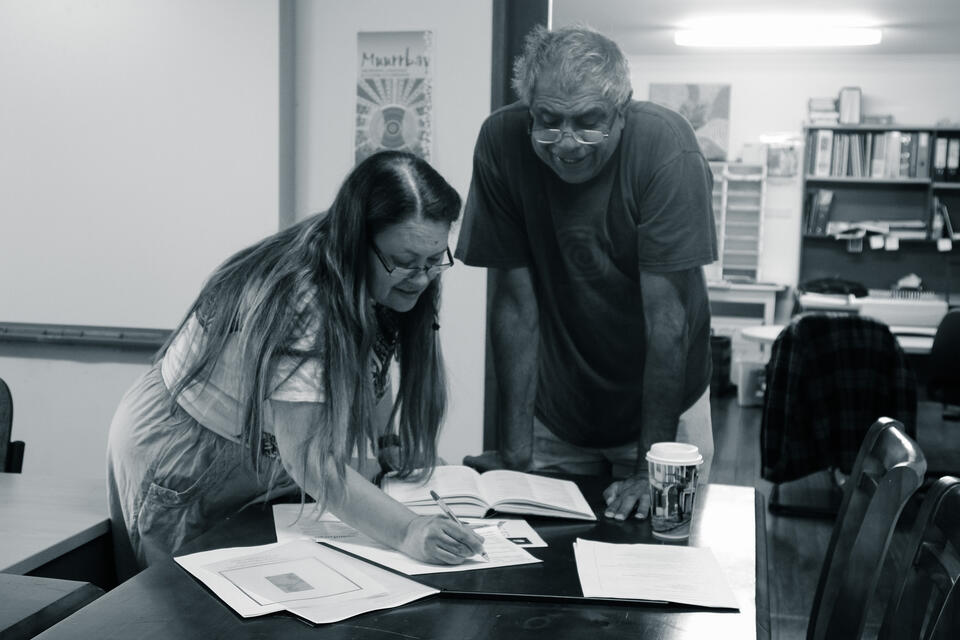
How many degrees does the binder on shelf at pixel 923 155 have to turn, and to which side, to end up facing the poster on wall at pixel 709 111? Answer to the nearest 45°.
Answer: approximately 90° to its right

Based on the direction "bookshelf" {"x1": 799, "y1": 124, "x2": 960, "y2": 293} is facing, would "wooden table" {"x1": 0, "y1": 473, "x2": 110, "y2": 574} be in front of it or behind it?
in front

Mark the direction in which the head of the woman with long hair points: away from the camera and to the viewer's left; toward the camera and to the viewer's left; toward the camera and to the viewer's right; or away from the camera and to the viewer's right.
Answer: toward the camera and to the viewer's right

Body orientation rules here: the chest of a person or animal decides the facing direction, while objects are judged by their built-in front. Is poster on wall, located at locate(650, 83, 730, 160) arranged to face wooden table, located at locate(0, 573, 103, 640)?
yes

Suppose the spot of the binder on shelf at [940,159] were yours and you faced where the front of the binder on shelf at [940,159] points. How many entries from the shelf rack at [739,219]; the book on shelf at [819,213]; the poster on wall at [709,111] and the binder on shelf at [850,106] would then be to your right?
4

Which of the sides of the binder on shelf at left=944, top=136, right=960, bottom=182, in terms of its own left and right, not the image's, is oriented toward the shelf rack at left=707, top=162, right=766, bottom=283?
right

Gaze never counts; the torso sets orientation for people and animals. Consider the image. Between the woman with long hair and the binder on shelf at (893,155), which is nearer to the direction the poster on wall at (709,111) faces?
the woman with long hair

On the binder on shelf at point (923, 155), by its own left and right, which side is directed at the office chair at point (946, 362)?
front

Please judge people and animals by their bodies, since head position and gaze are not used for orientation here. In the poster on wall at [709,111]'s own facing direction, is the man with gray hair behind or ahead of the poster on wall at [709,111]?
ahead

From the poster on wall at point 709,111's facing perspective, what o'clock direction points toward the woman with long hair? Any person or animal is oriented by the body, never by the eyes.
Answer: The woman with long hair is roughly at 12 o'clock from the poster on wall.
